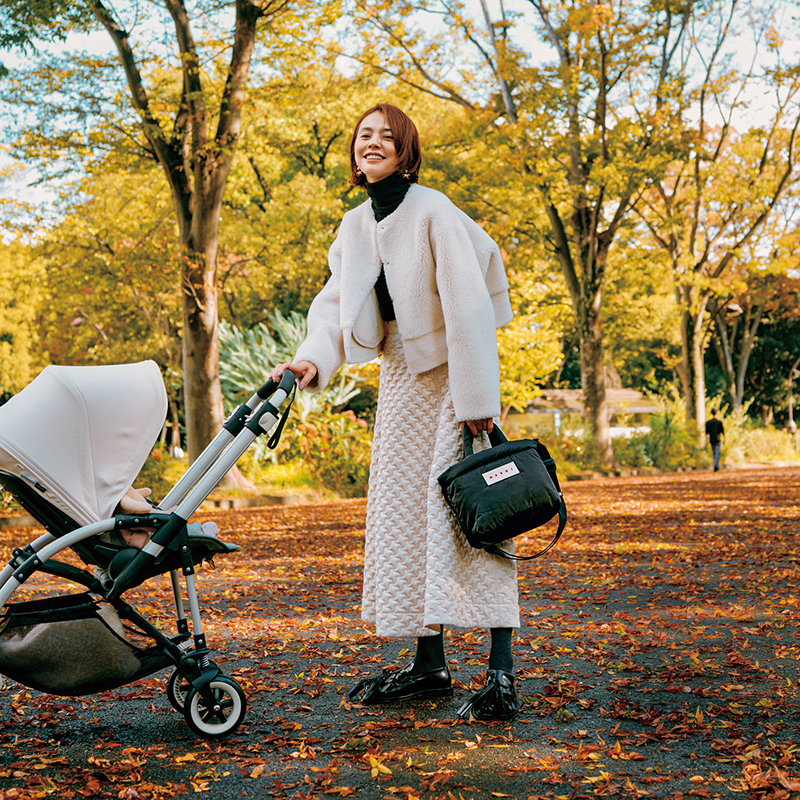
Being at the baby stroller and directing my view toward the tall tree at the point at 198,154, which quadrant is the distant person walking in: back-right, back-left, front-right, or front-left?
front-right

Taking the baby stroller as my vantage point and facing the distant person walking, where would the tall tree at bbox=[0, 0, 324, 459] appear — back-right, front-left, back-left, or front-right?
front-left

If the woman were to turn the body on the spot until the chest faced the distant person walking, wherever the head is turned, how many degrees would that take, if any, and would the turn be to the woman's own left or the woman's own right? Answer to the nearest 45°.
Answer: approximately 135° to the woman's own right

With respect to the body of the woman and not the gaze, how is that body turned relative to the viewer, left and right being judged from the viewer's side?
facing the viewer and to the left of the viewer

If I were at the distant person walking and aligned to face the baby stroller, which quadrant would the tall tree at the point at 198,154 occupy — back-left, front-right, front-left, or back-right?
front-right
